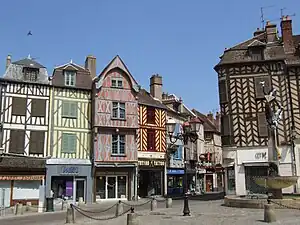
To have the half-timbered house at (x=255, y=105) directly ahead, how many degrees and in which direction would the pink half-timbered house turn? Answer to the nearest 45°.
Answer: approximately 90° to its left

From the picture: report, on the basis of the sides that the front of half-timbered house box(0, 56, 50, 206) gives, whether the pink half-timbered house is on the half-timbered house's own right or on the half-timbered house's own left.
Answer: on the half-timbered house's own left

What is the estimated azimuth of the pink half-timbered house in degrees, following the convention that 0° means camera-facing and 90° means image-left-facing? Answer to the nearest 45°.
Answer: approximately 0°

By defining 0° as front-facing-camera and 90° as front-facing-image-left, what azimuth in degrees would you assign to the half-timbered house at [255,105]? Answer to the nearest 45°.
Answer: approximately 0°

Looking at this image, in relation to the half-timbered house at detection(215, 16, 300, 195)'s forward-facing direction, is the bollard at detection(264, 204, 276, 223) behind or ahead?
ahead

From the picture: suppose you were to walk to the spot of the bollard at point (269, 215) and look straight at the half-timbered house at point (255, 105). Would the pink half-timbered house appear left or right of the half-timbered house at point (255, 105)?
left

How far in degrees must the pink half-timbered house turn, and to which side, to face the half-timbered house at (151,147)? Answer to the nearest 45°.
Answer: approximately 135° to its left

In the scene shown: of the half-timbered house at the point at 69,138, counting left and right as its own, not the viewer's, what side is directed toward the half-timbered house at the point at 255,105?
left
